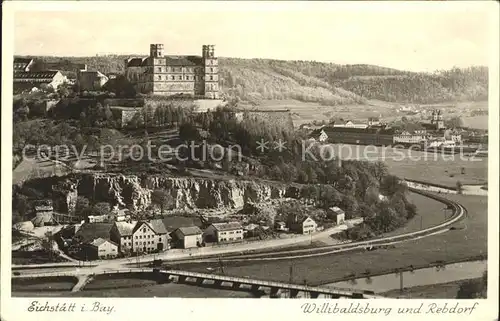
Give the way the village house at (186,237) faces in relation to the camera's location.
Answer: facing the viewer and to the right of the viewer
